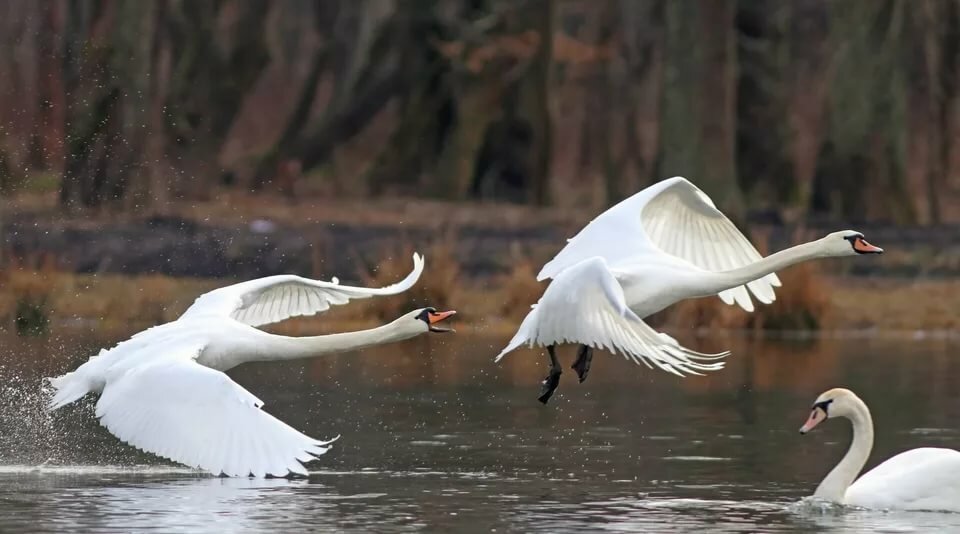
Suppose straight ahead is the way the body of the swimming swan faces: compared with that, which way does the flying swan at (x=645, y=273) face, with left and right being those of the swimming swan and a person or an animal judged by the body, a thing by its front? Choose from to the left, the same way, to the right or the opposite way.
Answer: the opposite way

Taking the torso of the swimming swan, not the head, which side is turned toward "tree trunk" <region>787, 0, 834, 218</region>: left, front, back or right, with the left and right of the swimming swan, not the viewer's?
right

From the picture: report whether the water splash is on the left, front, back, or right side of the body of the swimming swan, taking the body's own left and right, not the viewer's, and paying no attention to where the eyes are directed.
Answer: front

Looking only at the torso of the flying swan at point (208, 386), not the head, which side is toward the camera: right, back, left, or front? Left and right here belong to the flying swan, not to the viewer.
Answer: right

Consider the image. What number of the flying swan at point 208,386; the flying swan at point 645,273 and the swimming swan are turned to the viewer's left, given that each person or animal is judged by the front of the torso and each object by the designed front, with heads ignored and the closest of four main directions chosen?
1

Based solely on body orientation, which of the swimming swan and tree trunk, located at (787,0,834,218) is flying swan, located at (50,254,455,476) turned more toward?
the swimming swan

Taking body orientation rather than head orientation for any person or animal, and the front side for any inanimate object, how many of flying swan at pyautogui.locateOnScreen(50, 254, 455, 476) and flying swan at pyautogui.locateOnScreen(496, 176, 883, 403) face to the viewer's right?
2

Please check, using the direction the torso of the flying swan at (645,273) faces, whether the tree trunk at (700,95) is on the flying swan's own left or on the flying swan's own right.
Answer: on the flying swan's own left

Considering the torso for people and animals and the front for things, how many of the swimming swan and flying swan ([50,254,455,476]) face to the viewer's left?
1

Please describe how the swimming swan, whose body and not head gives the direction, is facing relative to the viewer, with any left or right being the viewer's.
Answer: facing to the left of the viewer

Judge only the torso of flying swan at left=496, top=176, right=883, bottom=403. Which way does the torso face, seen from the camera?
to the viewer's right
